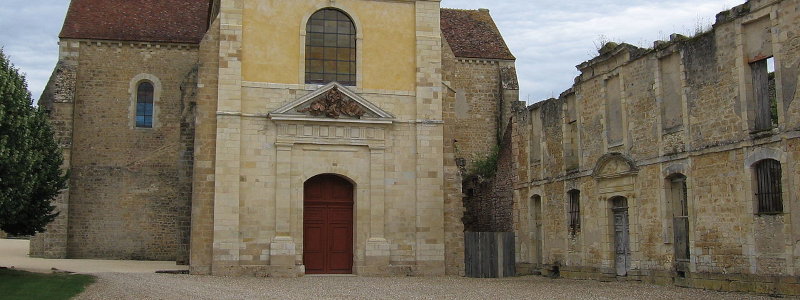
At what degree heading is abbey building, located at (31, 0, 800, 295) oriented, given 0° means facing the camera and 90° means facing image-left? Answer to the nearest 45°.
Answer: approximately 0°
